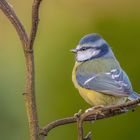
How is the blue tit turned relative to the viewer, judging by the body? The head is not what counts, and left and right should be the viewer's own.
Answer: facing to the left of the viewer
